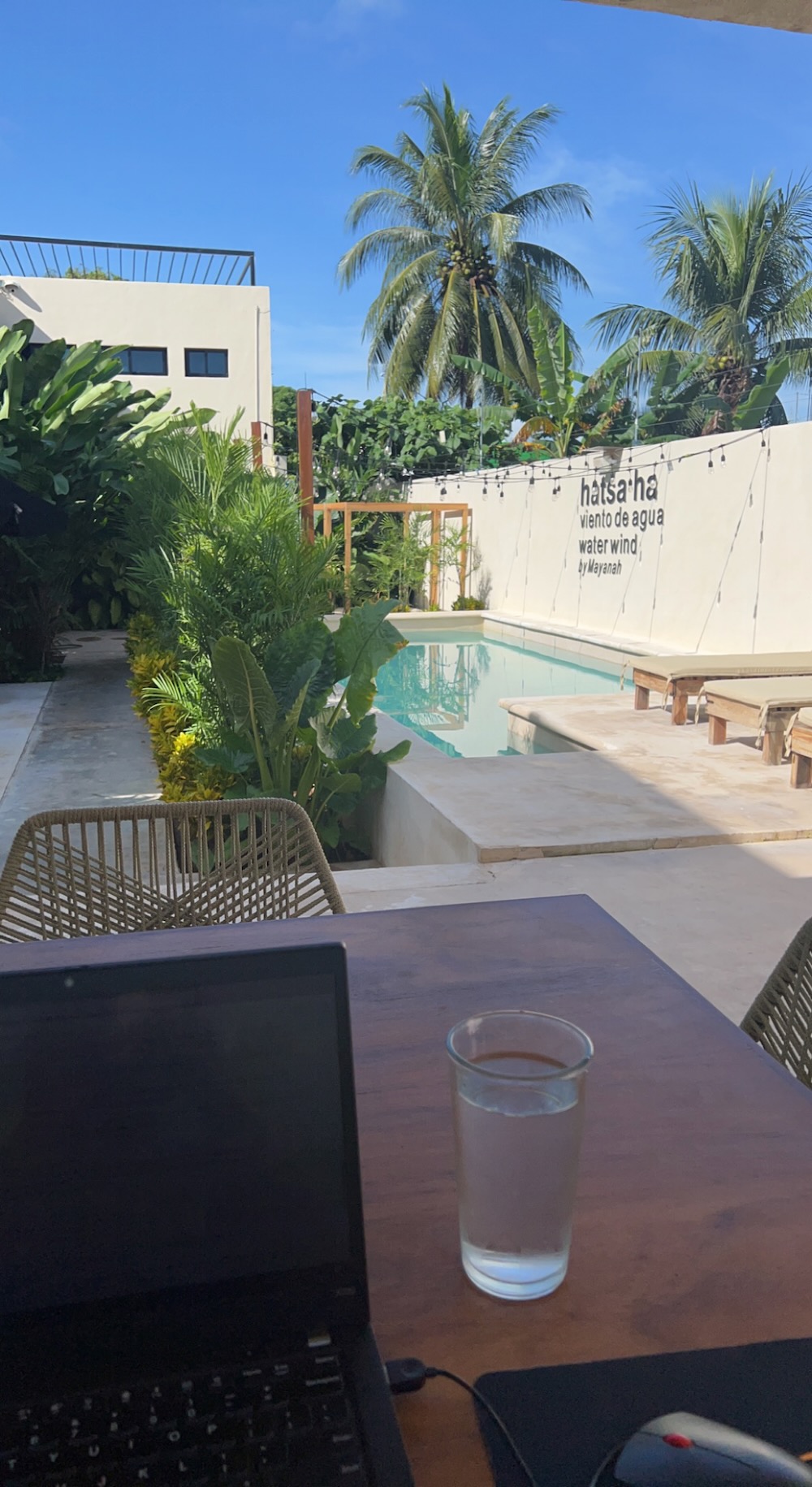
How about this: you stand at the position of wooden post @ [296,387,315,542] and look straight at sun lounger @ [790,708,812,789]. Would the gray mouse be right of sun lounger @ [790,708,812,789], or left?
right

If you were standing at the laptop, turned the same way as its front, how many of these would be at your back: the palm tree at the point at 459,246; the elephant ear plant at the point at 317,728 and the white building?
3

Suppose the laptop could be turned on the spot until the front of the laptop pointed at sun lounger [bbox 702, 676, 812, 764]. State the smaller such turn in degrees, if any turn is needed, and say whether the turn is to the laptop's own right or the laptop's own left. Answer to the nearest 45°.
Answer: approximately 135° to the laptop's own left

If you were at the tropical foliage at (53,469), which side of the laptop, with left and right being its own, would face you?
back

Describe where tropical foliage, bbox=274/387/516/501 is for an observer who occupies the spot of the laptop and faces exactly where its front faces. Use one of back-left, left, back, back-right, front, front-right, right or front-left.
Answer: back

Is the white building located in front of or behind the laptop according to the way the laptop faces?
behind

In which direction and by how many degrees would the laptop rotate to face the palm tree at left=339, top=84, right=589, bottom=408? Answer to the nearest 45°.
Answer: approximately 180°

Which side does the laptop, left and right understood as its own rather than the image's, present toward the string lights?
back

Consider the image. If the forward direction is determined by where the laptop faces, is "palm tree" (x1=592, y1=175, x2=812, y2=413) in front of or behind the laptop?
behind

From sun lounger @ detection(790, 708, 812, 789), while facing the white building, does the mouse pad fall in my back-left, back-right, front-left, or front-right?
back-left

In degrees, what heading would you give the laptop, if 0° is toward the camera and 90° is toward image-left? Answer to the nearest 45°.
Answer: approximately 0°
